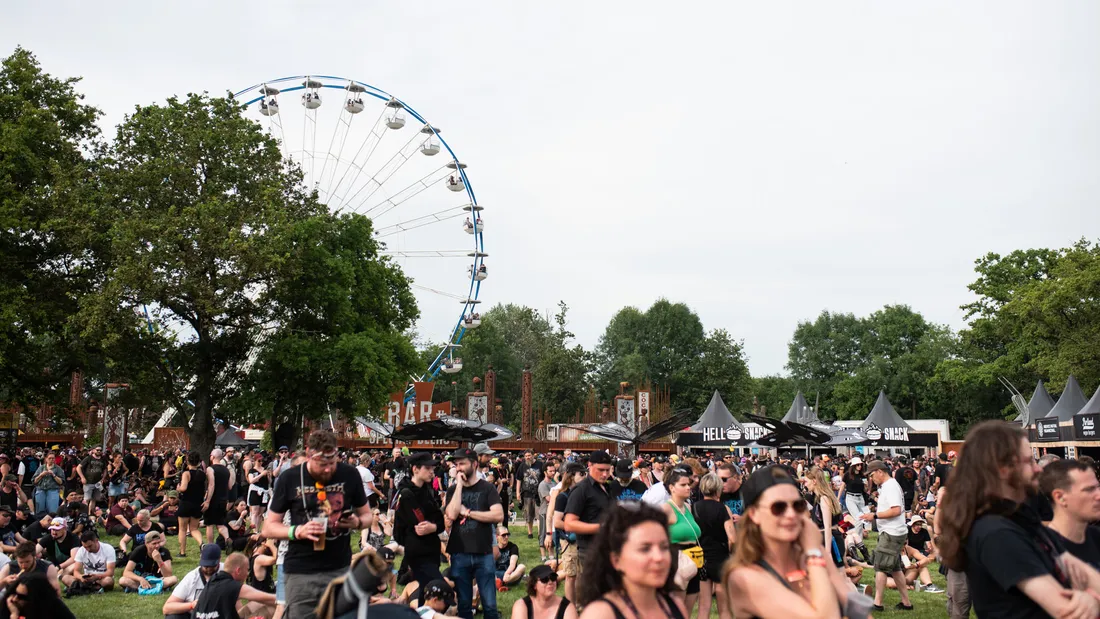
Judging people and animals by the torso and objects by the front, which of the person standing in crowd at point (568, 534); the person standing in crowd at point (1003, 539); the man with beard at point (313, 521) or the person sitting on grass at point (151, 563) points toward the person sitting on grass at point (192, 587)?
the person sitting on grass at point (151, 563)

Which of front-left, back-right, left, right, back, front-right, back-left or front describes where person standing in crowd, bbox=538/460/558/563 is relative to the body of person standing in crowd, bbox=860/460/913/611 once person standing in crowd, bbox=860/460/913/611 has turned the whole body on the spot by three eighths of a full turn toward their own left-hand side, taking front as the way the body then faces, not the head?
back

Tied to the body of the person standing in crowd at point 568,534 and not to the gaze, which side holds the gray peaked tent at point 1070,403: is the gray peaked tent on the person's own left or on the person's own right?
on the person's own left

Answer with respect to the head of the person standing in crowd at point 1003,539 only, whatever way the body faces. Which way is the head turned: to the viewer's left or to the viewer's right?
to the viewer's right

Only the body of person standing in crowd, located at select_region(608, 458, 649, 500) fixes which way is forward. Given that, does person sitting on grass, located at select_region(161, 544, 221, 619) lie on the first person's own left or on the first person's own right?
on the first person's own right

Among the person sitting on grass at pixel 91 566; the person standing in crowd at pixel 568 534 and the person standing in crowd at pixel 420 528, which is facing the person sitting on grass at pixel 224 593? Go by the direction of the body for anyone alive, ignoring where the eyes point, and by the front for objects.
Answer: the person sitting on grass at pixel 91 566

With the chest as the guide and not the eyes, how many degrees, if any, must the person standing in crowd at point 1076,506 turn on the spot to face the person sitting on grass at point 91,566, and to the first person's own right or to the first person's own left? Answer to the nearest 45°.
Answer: approximately 135° to the first person's own right

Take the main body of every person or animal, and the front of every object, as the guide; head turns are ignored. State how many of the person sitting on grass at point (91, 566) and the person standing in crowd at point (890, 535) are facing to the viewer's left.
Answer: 1

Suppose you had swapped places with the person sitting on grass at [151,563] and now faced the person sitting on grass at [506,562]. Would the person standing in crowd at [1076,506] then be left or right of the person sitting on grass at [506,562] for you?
right
